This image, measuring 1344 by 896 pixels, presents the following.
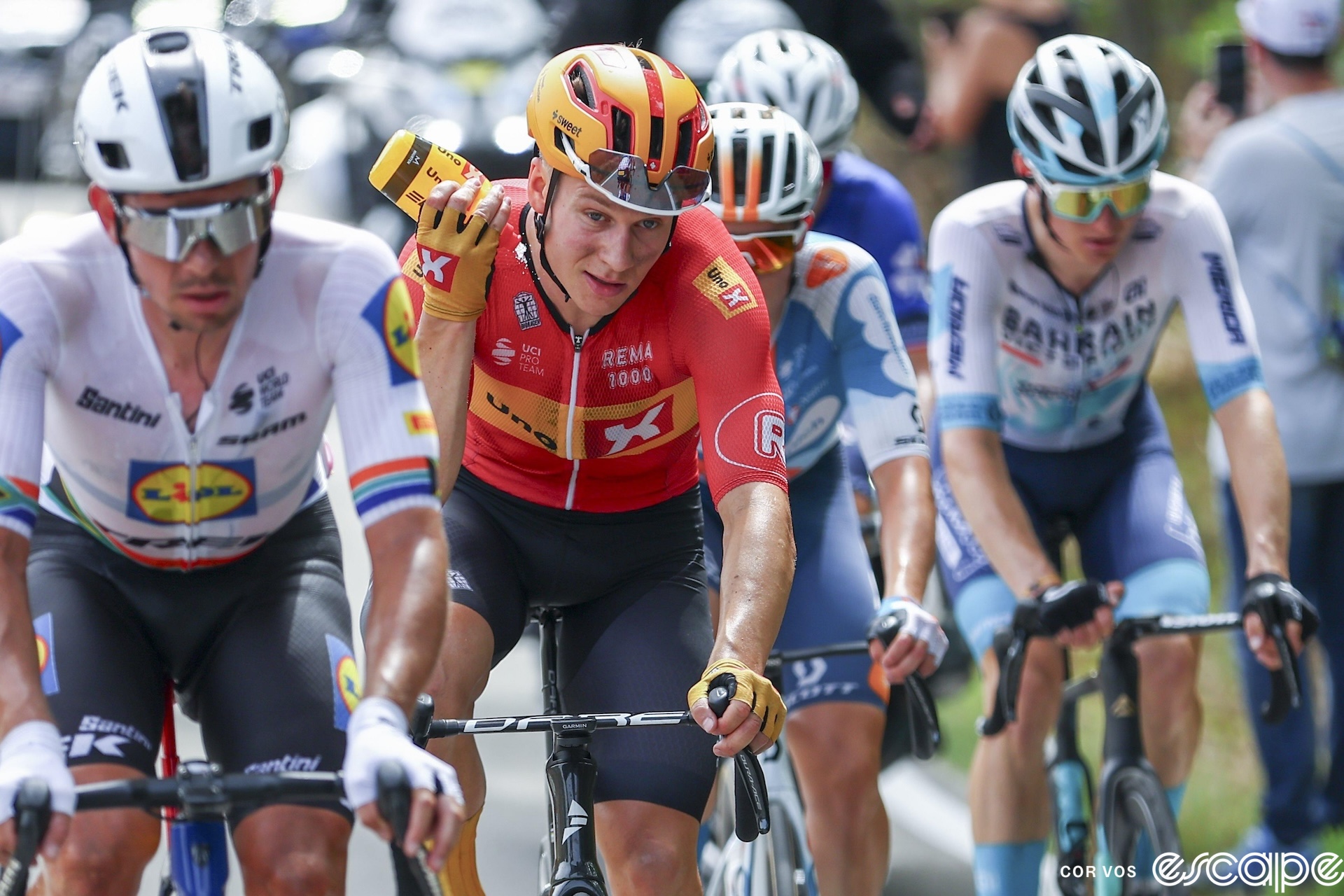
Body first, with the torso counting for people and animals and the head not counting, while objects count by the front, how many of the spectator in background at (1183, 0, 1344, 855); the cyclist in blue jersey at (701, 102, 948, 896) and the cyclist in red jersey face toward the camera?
2

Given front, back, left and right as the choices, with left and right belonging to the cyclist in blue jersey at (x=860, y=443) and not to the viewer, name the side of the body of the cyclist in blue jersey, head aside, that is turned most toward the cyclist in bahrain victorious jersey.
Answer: left

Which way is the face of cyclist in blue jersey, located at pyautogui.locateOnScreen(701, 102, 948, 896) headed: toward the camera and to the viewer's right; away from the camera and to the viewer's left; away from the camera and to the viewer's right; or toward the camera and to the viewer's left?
toward the camera and to the viewer's left

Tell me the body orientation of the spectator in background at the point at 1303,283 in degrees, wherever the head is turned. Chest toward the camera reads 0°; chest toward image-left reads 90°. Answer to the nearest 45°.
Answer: approximately 135°

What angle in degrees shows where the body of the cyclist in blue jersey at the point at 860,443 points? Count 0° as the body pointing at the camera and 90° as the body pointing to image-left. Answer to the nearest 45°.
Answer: approximately 0°

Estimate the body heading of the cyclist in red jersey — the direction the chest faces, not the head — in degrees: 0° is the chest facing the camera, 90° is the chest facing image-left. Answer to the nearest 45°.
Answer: approximately 0°
